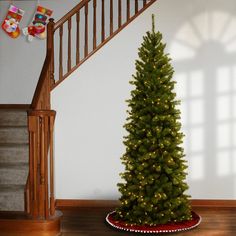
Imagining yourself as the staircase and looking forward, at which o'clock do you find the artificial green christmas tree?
The artificial green christmas tree is roughly at 9 o'clock from the staircase.

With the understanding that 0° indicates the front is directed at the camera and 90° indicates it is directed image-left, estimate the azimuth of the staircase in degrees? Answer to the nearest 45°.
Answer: approximately 0°

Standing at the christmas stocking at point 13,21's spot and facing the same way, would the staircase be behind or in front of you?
in front

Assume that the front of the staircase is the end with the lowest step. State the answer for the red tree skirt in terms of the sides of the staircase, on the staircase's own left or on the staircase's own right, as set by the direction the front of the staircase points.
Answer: on the staircase's own left

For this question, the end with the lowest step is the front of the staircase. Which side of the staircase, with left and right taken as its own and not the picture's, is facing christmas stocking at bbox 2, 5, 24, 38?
back

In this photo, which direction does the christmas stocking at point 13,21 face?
toward the camera

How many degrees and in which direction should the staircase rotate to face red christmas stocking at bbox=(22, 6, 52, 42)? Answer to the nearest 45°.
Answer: approximately 180°

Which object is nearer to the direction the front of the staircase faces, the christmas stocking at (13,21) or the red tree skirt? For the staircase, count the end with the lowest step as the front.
the red tree skirt

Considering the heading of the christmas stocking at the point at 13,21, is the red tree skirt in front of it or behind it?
in front

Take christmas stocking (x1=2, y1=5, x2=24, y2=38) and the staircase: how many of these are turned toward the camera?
2
